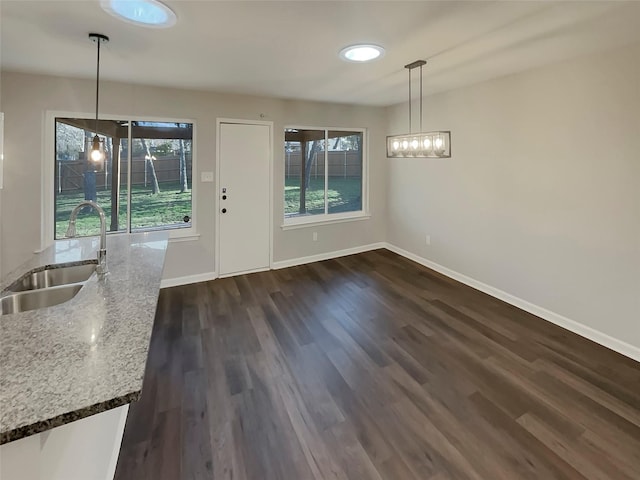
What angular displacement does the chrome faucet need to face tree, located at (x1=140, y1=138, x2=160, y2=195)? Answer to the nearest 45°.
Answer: approximately 90° to its right

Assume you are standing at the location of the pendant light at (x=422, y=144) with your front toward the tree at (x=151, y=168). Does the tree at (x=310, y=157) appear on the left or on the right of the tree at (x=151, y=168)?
right

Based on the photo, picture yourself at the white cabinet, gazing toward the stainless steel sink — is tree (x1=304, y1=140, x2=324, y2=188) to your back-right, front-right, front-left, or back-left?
front-right

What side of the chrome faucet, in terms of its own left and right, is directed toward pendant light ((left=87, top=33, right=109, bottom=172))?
right

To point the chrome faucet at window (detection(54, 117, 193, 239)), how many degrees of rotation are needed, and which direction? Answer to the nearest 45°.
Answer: approximately 90° to its right

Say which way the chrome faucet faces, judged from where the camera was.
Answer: facing to the left of the viewer

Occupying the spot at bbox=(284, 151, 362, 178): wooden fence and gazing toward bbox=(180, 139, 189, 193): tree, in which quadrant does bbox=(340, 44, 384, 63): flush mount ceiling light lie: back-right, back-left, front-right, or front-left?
front-left
